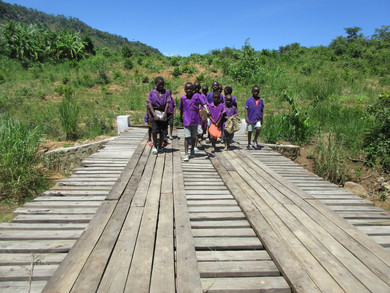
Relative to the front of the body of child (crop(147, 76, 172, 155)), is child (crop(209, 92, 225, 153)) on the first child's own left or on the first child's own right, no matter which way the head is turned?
on the first child's own left

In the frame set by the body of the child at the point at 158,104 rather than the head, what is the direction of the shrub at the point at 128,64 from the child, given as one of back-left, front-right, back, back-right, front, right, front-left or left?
back

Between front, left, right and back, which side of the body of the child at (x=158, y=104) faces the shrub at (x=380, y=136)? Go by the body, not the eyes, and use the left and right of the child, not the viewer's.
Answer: left

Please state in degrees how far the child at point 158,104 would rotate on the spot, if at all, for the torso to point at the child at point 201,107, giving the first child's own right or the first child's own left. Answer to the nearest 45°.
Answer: approximately 135° to the first child's own left

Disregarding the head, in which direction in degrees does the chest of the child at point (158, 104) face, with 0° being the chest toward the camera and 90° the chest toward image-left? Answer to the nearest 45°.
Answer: approximately 0°
